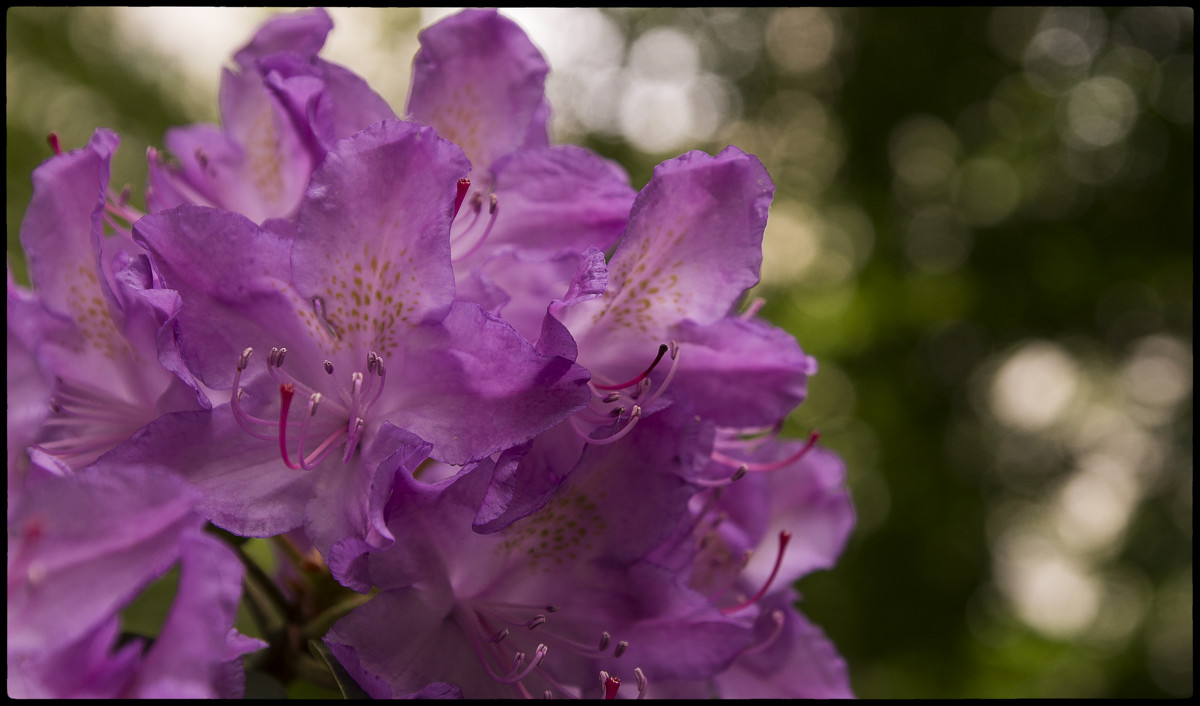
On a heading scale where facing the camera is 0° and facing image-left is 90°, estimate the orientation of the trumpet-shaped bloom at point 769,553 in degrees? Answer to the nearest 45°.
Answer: approximately 315°
